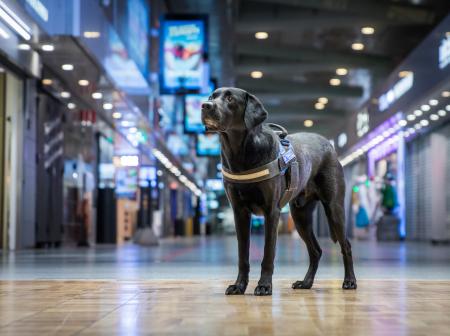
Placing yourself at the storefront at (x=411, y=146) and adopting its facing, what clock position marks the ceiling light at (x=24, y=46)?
The ceiling light is roughly at 10 o'clock from the storefront.

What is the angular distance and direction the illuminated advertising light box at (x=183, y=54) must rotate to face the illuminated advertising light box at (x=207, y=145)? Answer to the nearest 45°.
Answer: approximately 180°

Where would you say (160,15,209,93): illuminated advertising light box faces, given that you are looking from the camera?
facing the viewer

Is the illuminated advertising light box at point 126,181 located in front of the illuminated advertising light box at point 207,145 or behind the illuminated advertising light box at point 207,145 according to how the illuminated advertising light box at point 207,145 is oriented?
in front

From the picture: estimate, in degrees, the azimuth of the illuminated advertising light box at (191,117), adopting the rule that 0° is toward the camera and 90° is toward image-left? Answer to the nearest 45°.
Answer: approximately 0°

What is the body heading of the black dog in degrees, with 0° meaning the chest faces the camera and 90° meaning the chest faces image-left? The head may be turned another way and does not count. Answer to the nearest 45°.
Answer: approximately 45°

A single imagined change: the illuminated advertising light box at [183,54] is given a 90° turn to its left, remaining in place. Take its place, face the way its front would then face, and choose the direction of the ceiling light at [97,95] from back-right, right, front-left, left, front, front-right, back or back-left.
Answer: back-right

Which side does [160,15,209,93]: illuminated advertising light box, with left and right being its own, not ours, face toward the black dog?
front

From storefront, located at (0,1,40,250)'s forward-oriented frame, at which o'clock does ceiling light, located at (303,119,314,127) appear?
The ceiling light is roughly at 10 o'clock from the storefront.

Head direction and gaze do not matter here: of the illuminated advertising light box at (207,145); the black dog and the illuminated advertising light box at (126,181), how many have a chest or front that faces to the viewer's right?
0

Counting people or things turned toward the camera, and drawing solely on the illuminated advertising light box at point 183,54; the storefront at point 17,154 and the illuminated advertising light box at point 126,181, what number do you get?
2

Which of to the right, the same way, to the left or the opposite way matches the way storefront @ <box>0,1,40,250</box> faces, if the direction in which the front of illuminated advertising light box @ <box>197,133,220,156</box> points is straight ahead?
to the left

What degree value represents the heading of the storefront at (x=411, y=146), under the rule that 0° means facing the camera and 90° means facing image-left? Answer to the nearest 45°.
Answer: approximately 90°

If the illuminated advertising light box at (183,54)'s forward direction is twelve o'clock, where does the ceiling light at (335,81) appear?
The ceiling light is roughly at 7 o'clock from the illuminated advertising light box.

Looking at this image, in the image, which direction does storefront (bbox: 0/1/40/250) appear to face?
to the viewer's right
